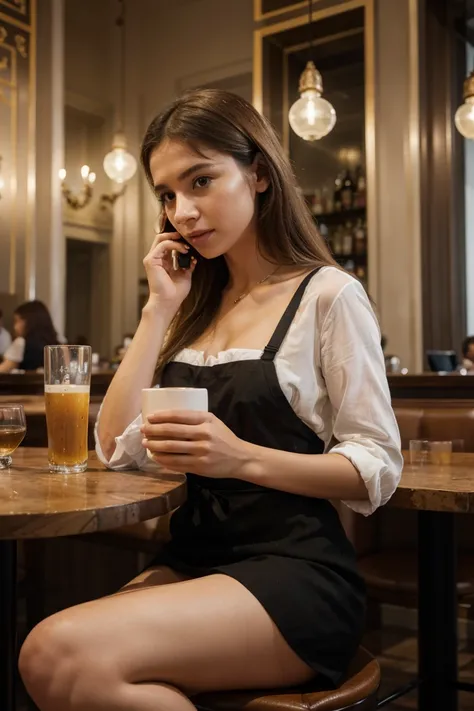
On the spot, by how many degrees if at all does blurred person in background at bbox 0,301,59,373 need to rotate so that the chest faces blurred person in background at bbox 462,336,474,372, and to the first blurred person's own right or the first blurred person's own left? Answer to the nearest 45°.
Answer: approximately 135° to the first blurred person's own left

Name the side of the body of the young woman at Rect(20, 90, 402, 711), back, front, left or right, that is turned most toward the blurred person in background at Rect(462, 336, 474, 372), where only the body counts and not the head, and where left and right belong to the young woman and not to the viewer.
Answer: back

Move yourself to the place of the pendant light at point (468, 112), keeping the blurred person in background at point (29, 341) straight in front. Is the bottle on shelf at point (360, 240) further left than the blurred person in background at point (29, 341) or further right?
right
